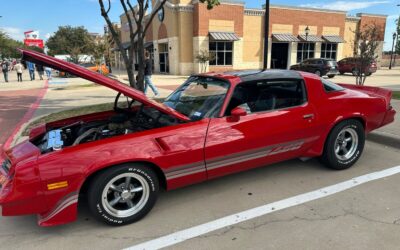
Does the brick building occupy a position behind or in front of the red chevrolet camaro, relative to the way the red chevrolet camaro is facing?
behind

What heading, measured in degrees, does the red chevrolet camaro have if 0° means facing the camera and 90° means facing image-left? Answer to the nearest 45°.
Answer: approximately 45°

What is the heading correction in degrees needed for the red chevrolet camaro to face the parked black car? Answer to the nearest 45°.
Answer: approximately 180°
